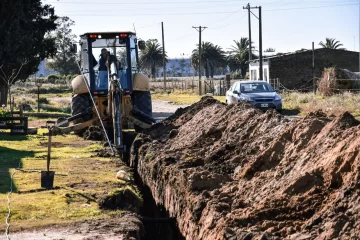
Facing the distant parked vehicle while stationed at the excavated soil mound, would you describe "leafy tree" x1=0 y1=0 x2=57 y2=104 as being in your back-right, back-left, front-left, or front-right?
front-left

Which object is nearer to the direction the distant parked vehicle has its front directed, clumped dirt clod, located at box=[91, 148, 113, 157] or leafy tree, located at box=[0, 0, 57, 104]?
the clumped dirt clod

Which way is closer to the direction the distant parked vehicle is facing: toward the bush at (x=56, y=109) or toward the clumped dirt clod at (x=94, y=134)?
the clumped dirt clod

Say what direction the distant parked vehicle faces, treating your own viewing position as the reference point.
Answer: facing the viewer and to the right of the viewer

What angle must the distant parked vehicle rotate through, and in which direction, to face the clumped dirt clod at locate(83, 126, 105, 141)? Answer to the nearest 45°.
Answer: approximately 90° to its right

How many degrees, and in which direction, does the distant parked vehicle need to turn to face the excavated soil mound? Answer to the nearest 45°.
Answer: approximately 45° to its right

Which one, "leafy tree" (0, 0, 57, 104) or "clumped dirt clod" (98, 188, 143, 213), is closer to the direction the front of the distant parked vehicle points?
the clumped dirt clod

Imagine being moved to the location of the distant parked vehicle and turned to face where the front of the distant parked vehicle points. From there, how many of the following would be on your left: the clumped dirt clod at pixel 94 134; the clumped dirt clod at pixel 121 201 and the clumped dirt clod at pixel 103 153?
0

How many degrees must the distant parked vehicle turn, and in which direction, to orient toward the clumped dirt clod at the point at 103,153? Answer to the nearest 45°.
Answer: approximately 45° to its right
